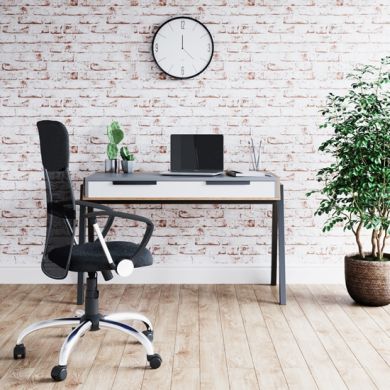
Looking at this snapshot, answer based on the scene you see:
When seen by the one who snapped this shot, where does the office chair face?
facing away from the viewer and to the right of the viewer

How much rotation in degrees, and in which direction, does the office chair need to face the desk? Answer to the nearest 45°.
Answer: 0° — it already faces it

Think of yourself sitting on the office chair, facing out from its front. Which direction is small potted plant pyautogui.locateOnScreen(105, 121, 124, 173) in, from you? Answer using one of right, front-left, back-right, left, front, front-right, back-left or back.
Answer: front-left

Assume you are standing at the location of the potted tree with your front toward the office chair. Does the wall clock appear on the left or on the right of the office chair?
right

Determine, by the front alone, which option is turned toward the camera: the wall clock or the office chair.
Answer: the wall clock

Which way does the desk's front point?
toward the camera

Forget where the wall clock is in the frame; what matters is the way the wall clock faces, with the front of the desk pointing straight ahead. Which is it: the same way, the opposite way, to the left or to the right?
the same way

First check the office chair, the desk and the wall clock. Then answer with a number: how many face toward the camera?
2

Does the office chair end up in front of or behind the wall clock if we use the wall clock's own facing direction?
in front

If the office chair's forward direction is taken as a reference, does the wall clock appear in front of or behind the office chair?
in front

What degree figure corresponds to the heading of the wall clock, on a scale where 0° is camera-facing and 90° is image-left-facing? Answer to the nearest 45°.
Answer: approximately 0°

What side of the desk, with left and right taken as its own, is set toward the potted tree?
left
